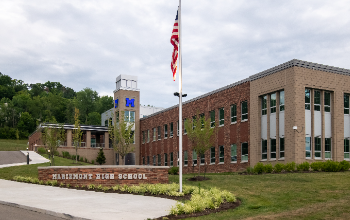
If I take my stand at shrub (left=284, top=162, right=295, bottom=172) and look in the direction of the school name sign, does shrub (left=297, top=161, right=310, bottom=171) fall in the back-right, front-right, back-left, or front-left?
back-left

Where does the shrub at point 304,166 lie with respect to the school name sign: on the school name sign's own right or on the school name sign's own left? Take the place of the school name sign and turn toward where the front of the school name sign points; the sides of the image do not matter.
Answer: on the school name sign's own left

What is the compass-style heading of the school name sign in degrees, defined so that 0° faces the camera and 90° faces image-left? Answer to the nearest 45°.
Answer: approximately 0°

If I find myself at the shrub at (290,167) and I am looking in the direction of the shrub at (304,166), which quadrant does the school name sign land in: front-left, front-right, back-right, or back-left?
back-right
